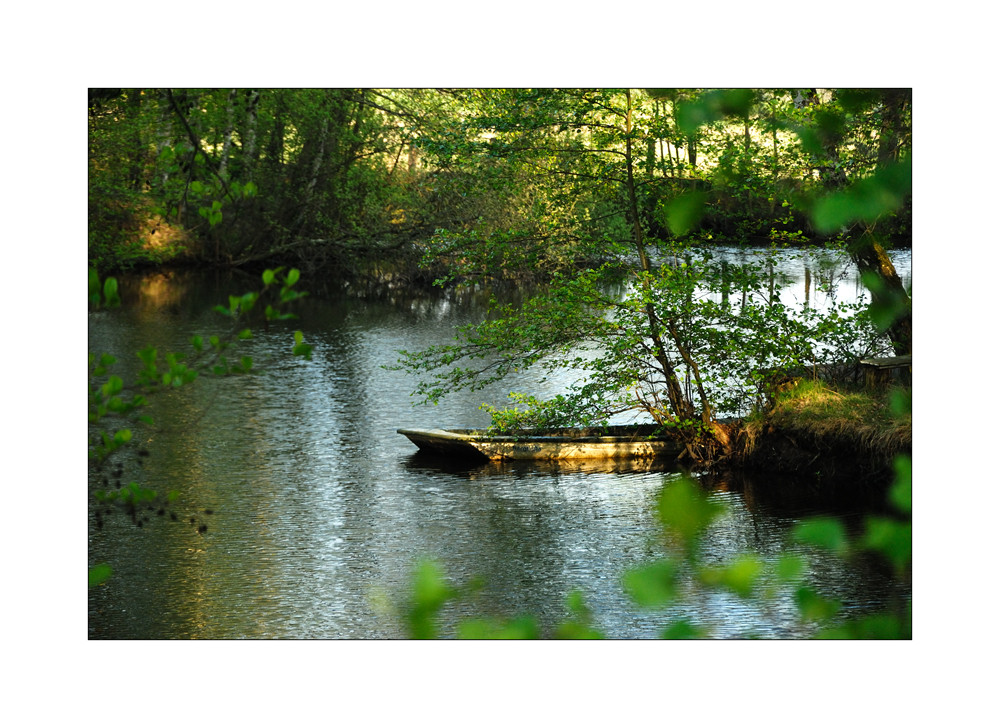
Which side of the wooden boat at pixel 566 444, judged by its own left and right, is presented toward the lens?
left
